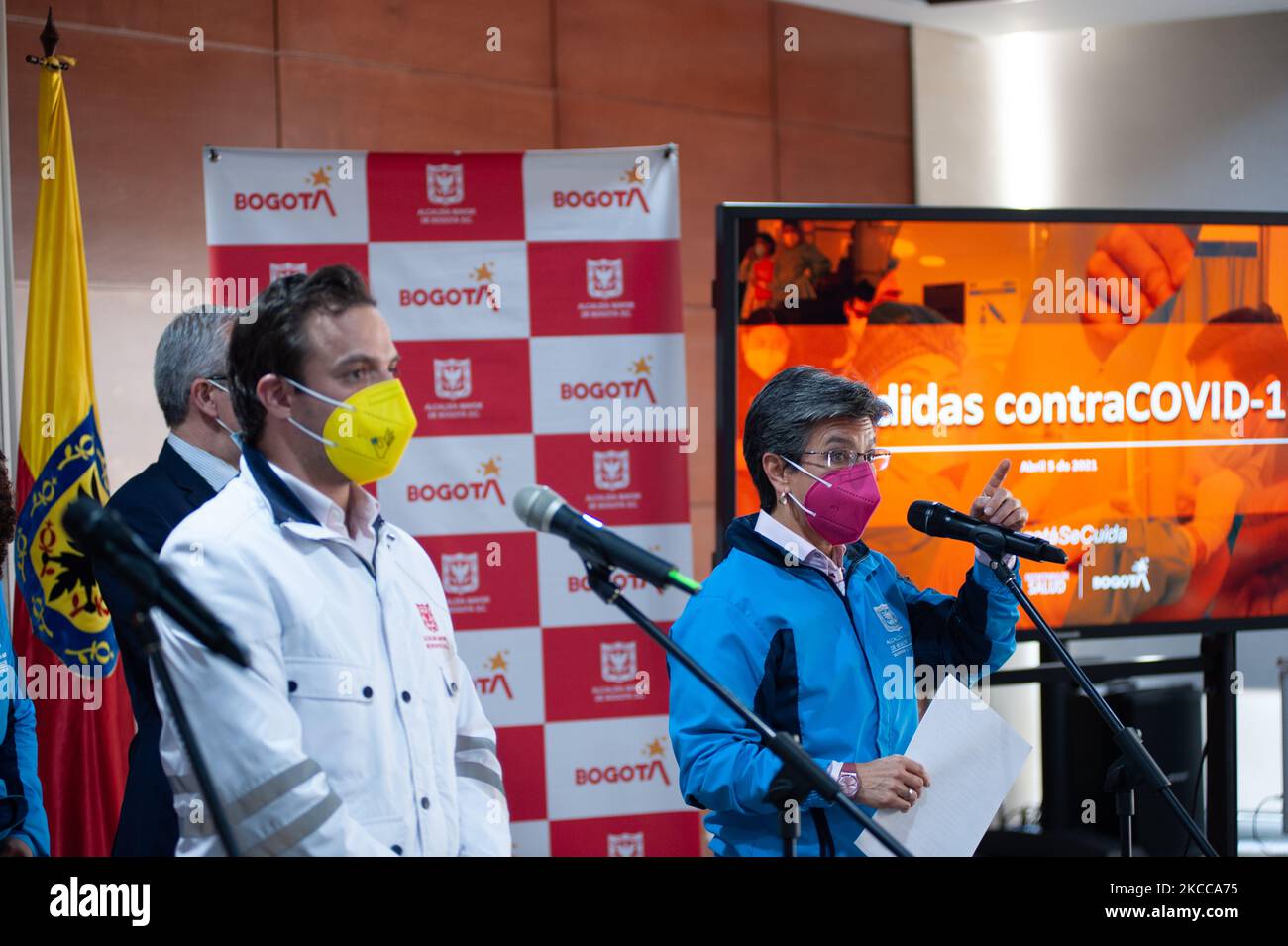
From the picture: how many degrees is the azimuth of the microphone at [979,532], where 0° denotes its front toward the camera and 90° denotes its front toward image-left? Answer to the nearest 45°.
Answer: approximately 90°

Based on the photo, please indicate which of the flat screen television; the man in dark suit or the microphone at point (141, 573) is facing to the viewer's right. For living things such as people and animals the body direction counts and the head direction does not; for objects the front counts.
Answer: the man in dark suit

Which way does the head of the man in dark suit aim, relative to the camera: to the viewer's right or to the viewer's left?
to the viewer's right

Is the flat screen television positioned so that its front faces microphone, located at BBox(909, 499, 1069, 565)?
yes

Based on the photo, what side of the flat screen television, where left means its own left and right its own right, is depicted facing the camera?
front

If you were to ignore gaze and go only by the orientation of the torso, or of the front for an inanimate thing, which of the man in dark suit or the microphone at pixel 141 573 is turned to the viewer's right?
the man in dark suit

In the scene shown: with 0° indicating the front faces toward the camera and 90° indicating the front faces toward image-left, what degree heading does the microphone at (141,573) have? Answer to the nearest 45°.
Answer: approximately 90°

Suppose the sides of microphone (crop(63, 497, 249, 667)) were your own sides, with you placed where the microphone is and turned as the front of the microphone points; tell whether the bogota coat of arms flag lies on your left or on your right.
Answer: on your right

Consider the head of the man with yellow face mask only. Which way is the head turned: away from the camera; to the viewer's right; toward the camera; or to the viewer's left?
to the viewer's right

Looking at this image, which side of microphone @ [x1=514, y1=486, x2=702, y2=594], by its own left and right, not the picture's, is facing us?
left

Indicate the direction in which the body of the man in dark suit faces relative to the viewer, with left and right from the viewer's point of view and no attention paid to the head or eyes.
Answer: facing to the right of the viewer

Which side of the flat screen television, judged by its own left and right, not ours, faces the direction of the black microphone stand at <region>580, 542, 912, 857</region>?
front
